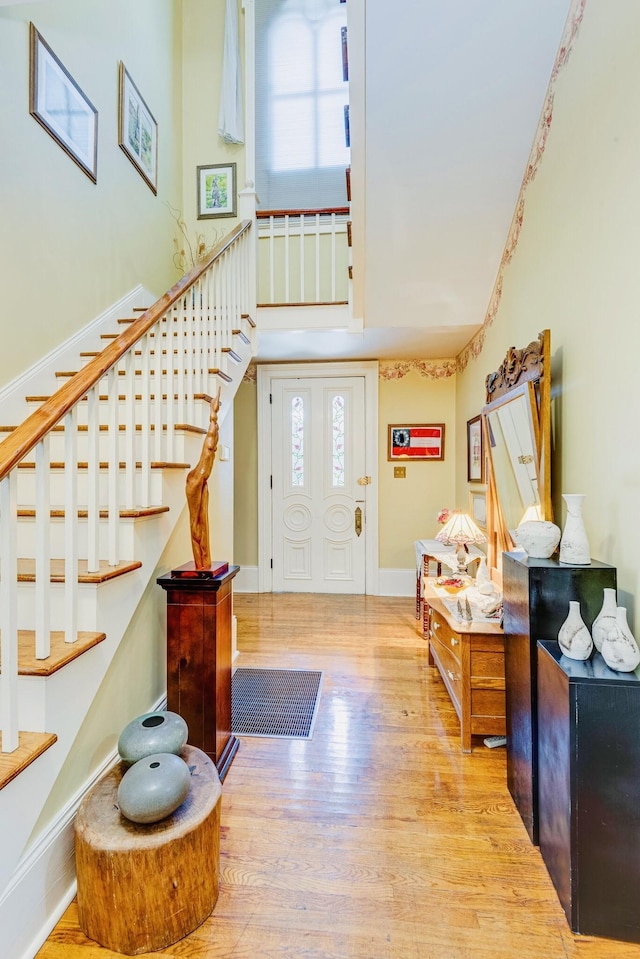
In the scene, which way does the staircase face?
toward the camera

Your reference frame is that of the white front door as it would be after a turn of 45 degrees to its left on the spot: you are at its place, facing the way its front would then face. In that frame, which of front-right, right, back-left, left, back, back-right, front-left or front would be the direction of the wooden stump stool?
front-right

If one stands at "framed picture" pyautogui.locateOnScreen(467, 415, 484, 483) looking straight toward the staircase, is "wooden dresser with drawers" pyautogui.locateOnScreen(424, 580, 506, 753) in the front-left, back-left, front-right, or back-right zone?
front-left

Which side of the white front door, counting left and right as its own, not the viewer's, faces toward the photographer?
front

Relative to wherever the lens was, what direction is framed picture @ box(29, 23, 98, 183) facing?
facing the viewer and to the right of the viewer

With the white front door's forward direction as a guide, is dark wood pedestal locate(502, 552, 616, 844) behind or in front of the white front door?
in front

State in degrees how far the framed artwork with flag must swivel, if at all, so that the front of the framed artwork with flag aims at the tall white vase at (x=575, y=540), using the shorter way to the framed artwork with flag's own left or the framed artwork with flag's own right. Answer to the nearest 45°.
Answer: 0° — it already faces it

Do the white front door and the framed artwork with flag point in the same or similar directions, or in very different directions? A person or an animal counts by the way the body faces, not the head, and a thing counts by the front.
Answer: same or similar directions

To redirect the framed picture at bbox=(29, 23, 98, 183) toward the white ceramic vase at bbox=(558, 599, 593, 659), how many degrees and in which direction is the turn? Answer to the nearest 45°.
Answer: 0° — it already faces it

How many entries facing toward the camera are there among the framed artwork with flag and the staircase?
2
